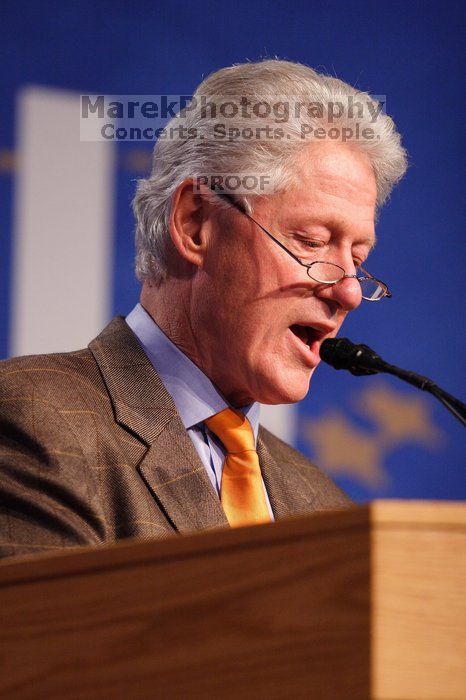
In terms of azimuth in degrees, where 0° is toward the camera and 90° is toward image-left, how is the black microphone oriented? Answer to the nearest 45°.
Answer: approximately 90°

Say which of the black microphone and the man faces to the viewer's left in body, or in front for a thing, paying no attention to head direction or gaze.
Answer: the black microphone

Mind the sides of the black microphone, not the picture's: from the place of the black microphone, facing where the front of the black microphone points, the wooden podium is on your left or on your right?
on your left

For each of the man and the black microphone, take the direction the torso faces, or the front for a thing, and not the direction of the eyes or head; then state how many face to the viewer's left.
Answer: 1

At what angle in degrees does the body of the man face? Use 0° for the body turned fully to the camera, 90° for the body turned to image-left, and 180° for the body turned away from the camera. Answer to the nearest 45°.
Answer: approximately 315°
